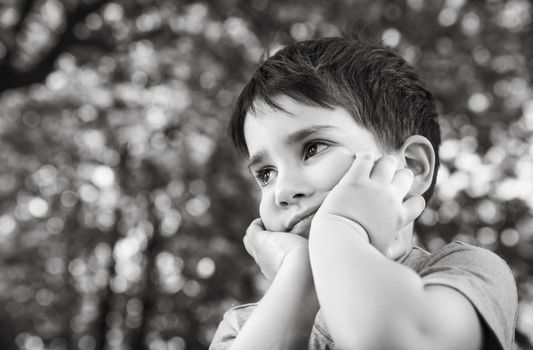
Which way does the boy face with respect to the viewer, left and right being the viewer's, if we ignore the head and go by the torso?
facing the viewer and to the left of the viewer

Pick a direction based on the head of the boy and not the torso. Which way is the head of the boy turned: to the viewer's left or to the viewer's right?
to the viewer's left
